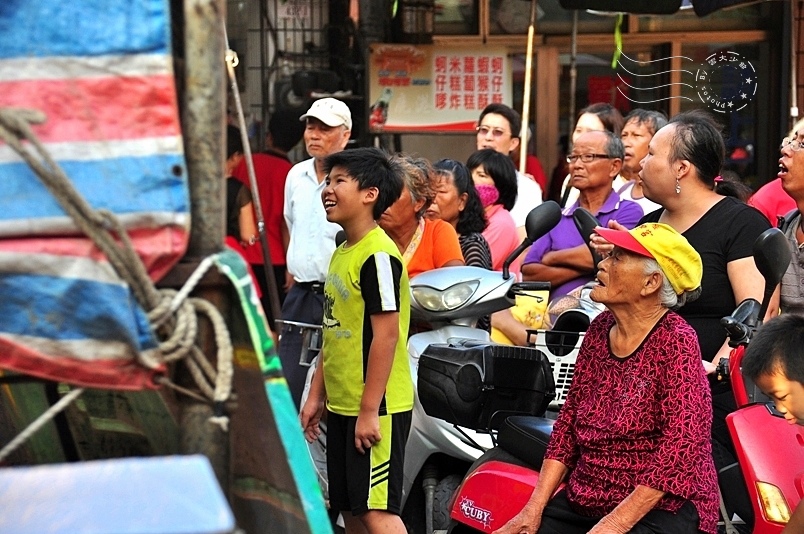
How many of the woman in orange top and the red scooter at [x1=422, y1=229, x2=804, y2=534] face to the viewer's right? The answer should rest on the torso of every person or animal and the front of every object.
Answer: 1

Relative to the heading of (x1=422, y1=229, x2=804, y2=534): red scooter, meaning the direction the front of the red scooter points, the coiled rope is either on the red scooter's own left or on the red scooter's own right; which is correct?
on the red scooter's own right

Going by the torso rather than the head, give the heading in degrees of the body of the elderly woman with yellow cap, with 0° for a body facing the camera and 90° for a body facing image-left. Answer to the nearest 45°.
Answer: approximately 45°

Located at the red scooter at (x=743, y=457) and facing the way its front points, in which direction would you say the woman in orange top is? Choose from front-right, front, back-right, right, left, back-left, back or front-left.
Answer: back-left

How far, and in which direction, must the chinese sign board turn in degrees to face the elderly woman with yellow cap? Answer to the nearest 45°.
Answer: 0° — it already faces them

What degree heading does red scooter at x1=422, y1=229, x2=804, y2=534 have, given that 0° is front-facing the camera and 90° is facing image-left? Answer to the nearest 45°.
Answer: approximately 270°

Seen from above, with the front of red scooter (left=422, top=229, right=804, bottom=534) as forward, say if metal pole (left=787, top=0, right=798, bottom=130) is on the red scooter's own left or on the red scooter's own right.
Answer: on the red scooter's own left

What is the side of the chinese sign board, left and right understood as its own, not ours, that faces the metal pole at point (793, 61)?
left

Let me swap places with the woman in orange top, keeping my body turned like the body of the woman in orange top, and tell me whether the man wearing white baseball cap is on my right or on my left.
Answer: on my right

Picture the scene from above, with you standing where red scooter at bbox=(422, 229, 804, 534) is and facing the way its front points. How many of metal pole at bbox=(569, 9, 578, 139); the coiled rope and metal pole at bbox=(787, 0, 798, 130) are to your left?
2

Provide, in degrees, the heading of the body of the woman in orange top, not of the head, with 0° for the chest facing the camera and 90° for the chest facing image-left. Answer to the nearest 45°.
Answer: approximately 45°
